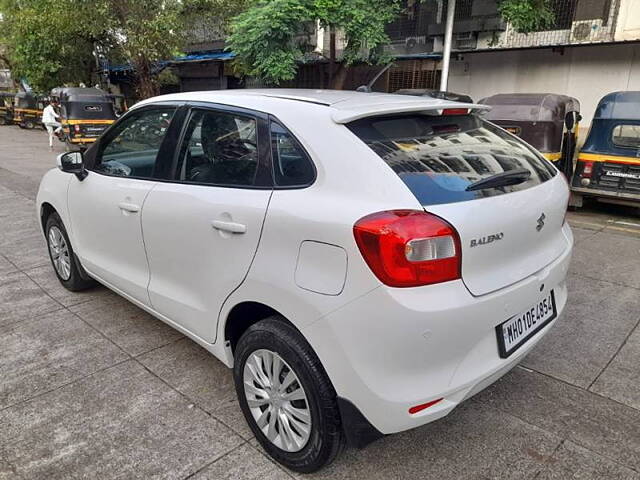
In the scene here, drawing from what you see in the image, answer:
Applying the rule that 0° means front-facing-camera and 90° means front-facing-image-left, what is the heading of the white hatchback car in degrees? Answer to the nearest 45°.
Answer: approximately 135°

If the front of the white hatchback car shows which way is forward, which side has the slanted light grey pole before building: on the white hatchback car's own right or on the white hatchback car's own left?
on the white hatchback car's own right

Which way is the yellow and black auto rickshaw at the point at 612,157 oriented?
away from the camera

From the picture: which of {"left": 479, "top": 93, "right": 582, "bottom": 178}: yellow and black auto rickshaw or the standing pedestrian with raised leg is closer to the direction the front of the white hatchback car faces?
the standing pedestrian with raised leg

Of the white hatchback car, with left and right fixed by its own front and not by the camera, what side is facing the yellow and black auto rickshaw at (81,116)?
front

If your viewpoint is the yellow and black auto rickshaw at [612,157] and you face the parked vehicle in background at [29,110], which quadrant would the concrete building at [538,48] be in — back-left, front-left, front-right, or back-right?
front-right

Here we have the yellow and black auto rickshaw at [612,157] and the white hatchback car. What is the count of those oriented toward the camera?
0

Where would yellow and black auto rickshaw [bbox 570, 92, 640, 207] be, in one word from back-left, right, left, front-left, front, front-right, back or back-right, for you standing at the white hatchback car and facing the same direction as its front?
right

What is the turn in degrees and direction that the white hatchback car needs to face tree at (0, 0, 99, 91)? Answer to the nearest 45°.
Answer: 0° — it already faces it

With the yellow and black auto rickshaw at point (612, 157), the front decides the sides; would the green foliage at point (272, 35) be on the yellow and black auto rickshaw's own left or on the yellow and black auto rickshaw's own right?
on the yellow and black auto rickshaw's own left

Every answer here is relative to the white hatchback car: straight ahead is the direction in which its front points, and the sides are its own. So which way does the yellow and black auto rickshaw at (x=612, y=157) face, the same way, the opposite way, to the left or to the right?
to the right

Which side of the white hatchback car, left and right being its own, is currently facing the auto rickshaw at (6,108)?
front
